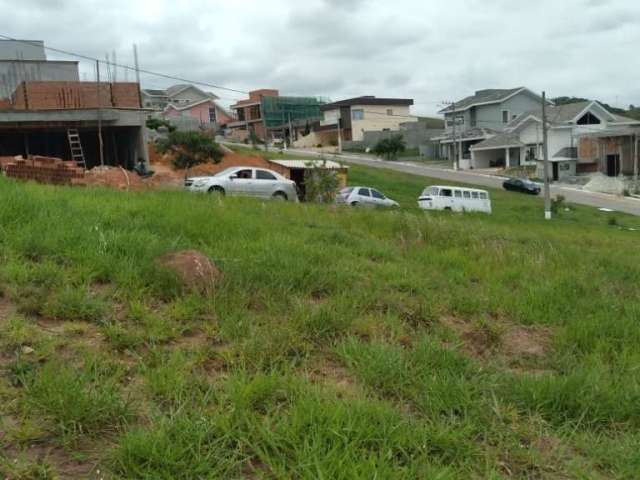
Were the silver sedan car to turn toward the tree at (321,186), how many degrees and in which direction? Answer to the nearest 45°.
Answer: approximately 135° to its right

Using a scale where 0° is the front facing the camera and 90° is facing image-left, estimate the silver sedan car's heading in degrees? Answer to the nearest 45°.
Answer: approximately 90°

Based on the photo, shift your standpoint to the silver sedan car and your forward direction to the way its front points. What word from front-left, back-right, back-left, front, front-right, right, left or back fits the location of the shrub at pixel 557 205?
back-right

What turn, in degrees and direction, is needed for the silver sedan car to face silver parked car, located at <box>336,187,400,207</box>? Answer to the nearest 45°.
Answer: approximately 135° to its right

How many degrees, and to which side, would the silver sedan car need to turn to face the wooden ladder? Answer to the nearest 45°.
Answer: approximately 45° to its right

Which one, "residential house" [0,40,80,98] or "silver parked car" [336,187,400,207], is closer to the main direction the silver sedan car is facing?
the residential house

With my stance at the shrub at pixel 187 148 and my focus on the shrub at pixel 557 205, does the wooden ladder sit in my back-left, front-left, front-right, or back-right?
back-right

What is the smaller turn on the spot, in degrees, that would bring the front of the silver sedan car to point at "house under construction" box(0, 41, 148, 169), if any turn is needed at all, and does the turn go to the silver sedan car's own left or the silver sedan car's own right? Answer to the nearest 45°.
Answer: approximately 45° to the silver sedan car's own right

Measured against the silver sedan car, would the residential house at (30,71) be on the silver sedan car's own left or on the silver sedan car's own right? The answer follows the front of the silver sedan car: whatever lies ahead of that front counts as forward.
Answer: on the silver sedan car's own right
